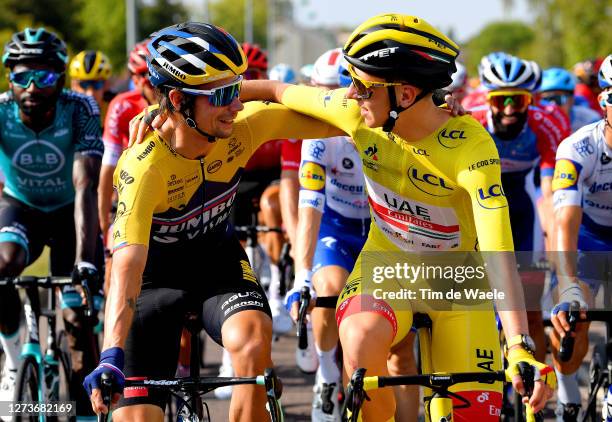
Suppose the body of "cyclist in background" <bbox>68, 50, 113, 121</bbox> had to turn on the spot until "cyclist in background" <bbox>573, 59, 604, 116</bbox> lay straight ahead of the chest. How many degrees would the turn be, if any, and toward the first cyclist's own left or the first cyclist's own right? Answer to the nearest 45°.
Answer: approximately 90° to the first cyclist's own left

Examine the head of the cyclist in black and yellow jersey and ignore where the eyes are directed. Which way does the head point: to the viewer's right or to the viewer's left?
to the viewer's right

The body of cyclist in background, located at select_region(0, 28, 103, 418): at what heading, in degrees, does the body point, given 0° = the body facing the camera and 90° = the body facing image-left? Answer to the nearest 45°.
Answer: approximately 0°

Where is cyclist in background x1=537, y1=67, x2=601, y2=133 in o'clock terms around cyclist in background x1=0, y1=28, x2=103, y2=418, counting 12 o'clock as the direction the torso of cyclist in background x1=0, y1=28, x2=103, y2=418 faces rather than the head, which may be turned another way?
cyclist in background x1=537, y1=67, x2=601, y2=133 is roughly at 8 o'clock from cyclist in background x1=0, y1=28, x2=103, y2=418.

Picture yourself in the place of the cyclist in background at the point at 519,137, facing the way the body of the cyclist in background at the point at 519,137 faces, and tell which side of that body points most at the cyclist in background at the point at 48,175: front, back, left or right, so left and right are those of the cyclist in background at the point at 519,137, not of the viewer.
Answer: right

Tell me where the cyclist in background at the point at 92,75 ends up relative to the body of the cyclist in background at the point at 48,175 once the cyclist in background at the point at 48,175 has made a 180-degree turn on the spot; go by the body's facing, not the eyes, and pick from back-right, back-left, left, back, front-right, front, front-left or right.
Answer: front

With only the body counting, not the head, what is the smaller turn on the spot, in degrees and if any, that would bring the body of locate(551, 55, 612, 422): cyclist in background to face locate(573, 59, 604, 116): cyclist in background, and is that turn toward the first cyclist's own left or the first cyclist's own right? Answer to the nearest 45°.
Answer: approximately 180°

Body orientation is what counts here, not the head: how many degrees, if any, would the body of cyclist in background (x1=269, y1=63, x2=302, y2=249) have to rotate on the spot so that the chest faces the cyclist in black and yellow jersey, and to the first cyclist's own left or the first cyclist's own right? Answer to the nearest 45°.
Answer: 0° — they already face them

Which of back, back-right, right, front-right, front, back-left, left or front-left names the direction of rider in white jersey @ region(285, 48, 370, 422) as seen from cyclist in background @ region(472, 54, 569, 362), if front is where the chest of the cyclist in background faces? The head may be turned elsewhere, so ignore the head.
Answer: front-right

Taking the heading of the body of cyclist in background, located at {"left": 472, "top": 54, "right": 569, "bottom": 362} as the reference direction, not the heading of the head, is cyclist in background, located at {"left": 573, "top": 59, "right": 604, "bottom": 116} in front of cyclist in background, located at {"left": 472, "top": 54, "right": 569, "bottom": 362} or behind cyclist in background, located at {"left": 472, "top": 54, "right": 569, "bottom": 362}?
behind

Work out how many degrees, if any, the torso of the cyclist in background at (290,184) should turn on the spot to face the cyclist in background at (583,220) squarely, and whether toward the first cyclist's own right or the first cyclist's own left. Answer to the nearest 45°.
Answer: approximately 45° to the first cyclist's own left

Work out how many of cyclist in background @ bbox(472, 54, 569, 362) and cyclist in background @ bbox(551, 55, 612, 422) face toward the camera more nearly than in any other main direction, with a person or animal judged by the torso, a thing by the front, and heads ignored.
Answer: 2
